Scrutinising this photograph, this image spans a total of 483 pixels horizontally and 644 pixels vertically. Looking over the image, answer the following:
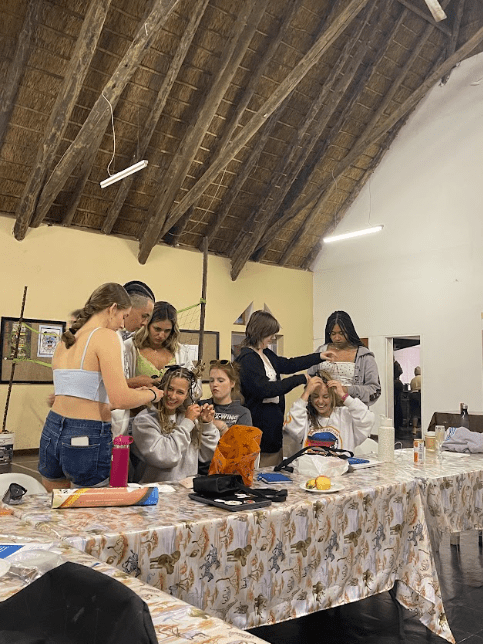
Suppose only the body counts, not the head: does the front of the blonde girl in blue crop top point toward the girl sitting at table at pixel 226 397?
yes

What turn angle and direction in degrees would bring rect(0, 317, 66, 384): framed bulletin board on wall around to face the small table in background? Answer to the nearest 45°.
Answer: approximately 45° to its left

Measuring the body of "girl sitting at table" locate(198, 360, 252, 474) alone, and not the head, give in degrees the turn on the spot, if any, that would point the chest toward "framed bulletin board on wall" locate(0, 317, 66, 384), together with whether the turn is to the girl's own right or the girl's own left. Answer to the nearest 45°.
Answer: approximately 90° to the girl's own right

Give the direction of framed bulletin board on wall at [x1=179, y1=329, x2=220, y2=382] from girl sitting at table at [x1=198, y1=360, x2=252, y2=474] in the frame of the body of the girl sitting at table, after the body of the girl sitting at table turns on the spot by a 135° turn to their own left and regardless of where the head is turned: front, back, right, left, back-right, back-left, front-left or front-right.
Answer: left

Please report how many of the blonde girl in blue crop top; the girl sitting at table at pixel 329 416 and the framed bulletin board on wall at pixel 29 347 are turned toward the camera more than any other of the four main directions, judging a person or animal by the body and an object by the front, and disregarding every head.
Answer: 2

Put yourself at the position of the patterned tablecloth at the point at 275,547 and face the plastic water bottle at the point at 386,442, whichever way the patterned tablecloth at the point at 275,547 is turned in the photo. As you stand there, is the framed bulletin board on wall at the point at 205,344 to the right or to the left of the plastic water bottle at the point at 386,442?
left

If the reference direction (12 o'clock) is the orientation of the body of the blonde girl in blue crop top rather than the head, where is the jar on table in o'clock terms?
The jar on table is roughly at 1 o'clock from the blonde girl in blue crop top.

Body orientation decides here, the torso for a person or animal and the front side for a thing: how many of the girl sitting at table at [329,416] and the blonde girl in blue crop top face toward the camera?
1

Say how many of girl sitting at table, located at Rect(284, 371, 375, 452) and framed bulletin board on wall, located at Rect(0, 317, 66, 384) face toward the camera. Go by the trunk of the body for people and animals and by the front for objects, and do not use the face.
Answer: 2

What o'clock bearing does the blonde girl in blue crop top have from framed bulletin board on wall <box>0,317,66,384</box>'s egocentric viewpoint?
The blonde girl in blue crop top is roughly at 12 o'clock from the framed bulletin board on wall.

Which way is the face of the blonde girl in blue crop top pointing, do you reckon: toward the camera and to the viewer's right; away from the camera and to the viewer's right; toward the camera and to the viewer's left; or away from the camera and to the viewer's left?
away from the camera and to the viewer's right
